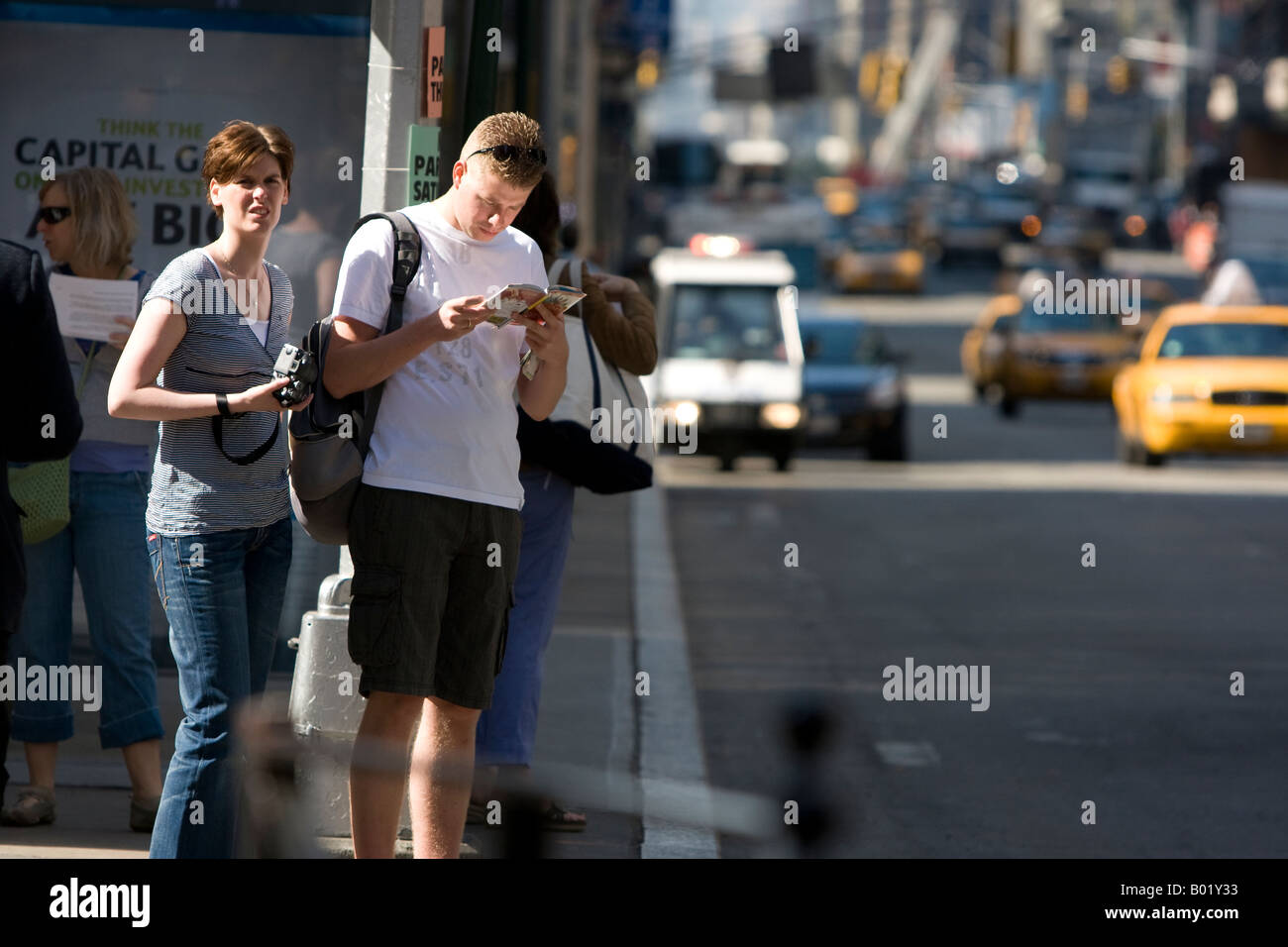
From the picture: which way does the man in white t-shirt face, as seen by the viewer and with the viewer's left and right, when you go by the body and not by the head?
facing the viewer and to the right of the viewer

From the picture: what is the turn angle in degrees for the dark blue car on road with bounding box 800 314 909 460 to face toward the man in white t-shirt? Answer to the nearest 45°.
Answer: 0° — it already faces them

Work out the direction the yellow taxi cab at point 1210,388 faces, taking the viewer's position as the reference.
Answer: facing the viewer

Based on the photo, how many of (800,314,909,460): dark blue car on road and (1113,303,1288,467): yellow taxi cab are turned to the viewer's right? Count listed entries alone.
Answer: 0

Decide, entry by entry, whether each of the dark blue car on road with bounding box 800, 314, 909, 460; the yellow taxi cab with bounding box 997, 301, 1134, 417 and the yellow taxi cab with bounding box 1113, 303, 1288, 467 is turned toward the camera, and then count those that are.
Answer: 3

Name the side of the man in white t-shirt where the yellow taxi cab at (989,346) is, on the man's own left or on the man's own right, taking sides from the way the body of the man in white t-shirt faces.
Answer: on the man's own left

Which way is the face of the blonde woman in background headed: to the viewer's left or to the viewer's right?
to the viewer's left

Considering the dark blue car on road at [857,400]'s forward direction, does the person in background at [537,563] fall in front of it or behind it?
in front

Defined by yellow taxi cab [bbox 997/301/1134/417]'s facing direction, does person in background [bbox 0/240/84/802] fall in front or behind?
in front
